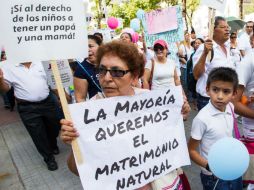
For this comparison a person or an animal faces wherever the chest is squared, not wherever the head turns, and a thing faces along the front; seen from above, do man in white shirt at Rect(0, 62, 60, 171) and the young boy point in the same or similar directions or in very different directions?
same or similar directions

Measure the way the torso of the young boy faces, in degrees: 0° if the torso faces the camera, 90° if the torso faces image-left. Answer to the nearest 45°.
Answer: approximately 315°

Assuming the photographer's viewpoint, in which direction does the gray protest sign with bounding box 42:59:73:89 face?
facing the viewer

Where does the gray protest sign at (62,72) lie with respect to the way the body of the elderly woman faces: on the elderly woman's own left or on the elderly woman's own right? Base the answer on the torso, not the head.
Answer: on the elderly woman's own right

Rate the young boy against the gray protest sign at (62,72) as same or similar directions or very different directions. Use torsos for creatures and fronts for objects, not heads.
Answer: same or similar directions

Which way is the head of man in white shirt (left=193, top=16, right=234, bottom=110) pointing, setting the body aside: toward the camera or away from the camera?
toward the camera

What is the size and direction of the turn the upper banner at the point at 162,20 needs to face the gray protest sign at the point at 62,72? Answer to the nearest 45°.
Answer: approximately 45° to its right

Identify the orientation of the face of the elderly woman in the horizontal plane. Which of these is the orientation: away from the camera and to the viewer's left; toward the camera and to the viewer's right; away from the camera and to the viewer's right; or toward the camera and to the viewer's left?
toward the camera and to the viewer's left

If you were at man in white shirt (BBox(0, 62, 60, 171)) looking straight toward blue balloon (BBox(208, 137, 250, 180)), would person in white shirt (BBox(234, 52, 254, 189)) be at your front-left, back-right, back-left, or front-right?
front-left

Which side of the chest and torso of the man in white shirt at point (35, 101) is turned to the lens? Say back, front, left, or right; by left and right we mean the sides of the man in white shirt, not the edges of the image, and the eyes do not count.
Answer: front

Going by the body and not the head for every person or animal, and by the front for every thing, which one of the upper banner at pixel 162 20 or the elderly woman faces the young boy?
the upper banner
